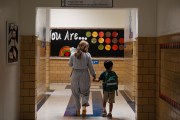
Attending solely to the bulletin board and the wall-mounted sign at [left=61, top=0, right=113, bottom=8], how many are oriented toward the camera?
2

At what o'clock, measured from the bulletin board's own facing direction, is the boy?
The boy is roughly at 12 o'clock from the bulletin board.

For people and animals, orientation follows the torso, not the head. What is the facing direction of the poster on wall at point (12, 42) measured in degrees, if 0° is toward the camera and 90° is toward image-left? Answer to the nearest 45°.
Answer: approximately 315°

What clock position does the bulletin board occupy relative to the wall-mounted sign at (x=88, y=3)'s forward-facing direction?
The bulletin board is roughly at 6 o'clock from the wall-mounted sign.

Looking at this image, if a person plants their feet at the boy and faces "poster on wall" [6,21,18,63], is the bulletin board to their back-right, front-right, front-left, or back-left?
back-right

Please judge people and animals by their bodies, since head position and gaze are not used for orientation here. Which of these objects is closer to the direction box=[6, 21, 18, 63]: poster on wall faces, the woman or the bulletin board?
the woman

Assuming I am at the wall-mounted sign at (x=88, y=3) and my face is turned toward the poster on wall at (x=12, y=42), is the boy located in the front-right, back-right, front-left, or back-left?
back-right

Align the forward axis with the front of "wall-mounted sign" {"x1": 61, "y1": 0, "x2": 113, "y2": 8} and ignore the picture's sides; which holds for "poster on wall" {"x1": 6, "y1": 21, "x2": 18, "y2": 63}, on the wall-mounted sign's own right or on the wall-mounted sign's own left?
on the wall-mounted sign's own right

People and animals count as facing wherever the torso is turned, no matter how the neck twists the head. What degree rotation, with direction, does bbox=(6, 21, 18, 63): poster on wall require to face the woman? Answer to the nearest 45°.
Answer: approximately 90° to its left
